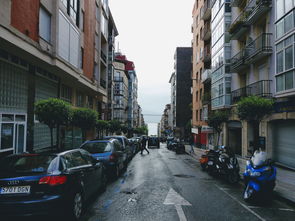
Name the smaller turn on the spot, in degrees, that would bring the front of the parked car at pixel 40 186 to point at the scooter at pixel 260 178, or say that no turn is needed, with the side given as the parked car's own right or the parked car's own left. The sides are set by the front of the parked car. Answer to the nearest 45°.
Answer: approximately 45° to the parked car's own right

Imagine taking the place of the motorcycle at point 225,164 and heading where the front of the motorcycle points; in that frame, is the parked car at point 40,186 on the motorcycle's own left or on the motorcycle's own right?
on the motorcycle's own right

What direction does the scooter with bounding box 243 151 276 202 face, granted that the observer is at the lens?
facing the viewer and to the left of the viewer

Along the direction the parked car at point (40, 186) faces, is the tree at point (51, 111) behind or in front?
in front

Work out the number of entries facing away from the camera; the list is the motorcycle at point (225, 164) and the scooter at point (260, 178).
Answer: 0

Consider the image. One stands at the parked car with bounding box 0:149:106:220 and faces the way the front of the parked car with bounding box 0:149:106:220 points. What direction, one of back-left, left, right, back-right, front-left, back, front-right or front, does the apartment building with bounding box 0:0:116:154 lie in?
front-left

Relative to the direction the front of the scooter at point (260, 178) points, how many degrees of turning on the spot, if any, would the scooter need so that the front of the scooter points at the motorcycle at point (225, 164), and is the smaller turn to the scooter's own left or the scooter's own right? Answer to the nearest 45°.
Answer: approximately 135° to the scooter's own right

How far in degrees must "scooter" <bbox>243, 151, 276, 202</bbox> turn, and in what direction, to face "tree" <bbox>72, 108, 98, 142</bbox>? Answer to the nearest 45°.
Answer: approximately 90° to its right

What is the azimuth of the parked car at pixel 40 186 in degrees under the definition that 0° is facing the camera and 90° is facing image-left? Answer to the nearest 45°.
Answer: approximately 225°
